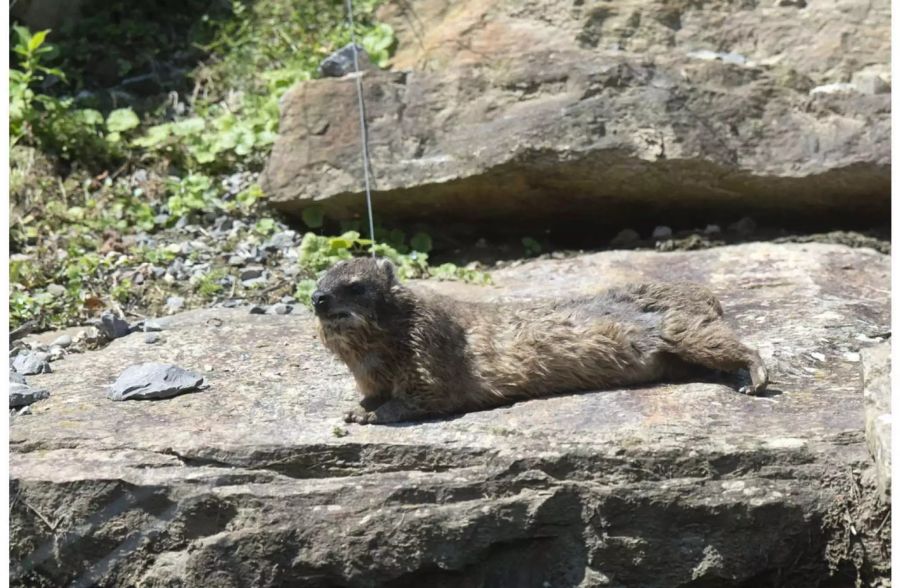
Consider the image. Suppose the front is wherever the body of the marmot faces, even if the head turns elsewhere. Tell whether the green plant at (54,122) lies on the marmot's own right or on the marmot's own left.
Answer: on the marmot's own right

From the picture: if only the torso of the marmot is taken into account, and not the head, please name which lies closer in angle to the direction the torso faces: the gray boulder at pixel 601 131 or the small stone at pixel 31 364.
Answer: the small stone

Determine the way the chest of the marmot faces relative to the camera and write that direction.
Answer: to the viewer's left

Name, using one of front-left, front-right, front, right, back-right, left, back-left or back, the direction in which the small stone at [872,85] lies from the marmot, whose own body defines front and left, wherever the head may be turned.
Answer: back-right

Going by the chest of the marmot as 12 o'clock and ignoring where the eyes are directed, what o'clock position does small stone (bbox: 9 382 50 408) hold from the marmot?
The small stone is roughly at 12 o'clock from the marmot.

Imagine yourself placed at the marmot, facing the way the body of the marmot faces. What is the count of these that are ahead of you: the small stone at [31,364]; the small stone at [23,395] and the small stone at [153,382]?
3

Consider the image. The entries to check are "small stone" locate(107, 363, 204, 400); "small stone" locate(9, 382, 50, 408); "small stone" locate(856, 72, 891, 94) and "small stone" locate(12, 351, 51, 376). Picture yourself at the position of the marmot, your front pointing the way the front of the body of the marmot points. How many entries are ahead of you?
3

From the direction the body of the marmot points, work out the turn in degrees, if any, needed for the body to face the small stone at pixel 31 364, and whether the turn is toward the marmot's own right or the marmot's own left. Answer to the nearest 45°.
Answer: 0° — it already faces it

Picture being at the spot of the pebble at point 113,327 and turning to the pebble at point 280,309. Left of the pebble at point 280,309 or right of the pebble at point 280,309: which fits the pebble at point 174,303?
left

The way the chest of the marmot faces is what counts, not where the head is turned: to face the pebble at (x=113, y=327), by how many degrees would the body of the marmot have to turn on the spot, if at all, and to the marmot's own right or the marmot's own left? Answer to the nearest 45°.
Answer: approximately 45° to the marmot's own right

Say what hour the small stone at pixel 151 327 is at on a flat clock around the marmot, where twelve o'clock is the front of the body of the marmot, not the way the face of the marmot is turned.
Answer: The small stone is roughly at 1 o'clock from the marmot.

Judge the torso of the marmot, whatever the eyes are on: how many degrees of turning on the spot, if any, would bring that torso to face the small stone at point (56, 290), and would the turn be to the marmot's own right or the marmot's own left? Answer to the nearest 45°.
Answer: approximately 45° to the marmot's own right
